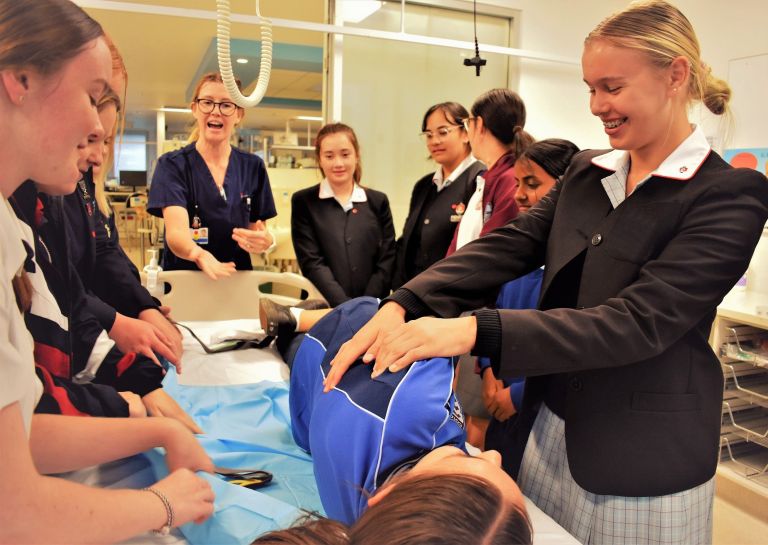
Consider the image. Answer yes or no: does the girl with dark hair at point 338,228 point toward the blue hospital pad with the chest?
yes

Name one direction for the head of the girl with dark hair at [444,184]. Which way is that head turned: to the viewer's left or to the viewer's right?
to the viewer's left

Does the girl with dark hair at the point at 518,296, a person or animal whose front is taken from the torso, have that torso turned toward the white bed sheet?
yes

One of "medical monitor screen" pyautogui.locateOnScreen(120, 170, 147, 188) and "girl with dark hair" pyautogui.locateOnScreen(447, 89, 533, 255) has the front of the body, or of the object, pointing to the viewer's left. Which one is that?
the girl with dark hair

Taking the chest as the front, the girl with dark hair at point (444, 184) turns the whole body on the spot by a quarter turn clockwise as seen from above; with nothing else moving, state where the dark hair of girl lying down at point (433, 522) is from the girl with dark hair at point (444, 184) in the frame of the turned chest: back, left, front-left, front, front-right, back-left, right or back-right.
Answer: back-left

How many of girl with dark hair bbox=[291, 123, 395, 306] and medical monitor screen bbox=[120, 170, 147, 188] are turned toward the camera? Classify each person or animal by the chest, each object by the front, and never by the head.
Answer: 2

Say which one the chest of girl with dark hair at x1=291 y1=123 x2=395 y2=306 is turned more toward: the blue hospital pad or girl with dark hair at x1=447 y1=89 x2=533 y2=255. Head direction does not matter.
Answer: the blue hospital pad

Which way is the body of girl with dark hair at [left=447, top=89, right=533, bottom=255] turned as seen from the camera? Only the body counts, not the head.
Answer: to the viewer's left
